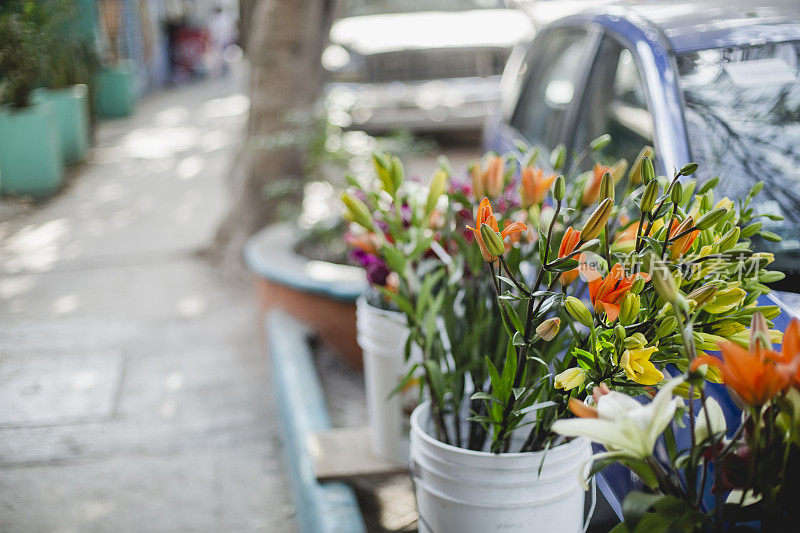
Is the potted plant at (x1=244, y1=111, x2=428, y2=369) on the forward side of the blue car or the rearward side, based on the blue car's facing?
on the rearward side

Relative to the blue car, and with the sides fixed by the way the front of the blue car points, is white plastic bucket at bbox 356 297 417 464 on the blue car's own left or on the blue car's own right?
on the blue car's own right

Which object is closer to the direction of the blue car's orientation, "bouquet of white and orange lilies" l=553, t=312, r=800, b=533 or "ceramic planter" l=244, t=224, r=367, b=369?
the bouquet of white and orange lilies

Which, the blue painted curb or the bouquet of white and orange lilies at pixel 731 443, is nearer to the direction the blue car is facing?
the bouquet of white and orange lilies

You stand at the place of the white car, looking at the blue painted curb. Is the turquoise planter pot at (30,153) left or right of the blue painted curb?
right

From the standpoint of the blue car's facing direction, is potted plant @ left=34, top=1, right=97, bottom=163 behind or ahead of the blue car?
behind
